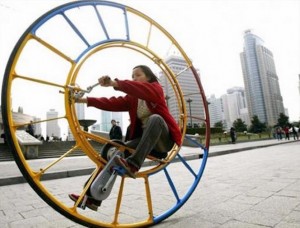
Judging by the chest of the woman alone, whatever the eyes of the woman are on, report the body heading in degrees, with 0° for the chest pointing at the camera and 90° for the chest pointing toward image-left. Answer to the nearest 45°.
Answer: approximately 45°
